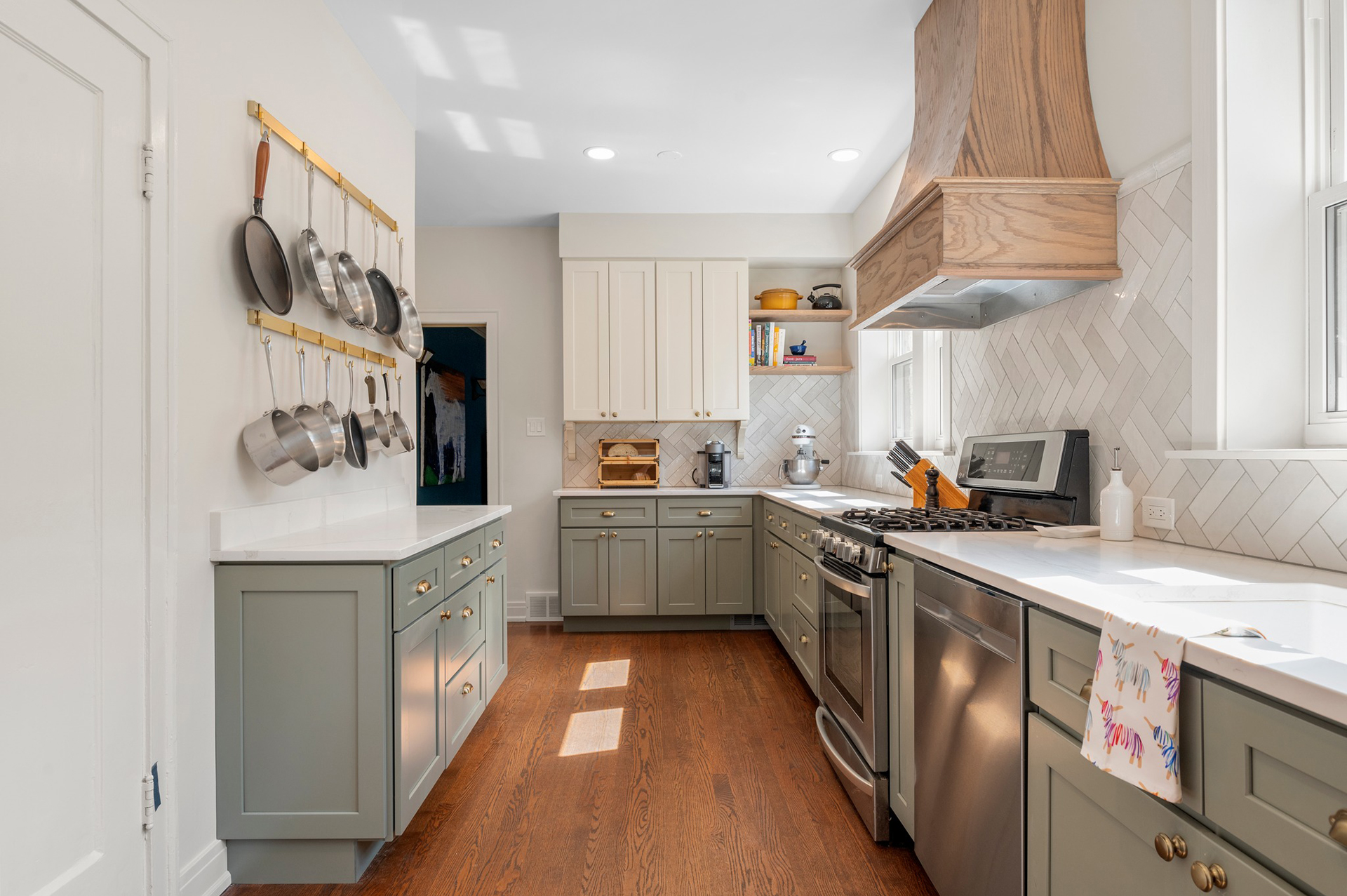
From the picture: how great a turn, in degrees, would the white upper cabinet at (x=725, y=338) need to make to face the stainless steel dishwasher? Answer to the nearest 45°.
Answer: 0° — it already faces it

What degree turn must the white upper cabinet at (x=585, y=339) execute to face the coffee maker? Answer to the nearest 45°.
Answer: approximately 90° to its left

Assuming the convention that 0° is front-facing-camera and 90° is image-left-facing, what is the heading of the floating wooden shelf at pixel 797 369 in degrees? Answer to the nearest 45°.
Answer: approximately 0°

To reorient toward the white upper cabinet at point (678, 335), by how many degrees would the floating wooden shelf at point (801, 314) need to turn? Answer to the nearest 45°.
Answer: approximately 90° to its right

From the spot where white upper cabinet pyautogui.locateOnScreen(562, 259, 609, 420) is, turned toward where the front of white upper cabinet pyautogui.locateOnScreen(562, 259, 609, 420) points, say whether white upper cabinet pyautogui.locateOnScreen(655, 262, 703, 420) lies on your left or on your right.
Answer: on your left

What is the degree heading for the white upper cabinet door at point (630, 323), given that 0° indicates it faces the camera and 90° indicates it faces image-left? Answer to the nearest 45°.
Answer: approximately 0°

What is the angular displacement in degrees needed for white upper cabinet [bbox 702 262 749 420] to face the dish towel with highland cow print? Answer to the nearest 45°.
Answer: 0° — it already faces it
